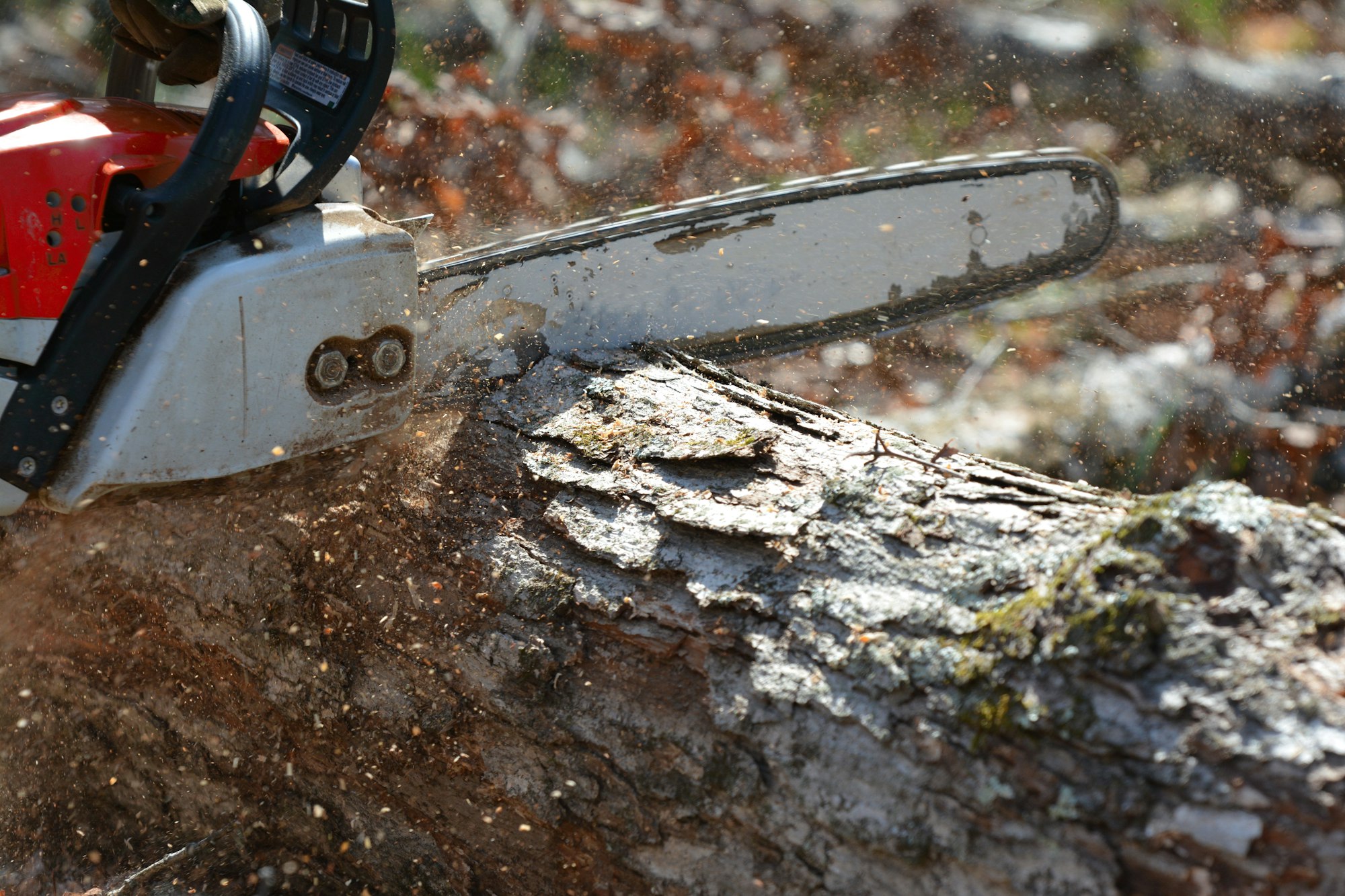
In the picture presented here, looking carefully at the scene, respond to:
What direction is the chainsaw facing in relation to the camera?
to the viewer's right

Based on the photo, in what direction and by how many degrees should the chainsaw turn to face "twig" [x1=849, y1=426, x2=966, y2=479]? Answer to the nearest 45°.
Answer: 0° — it already faces it
